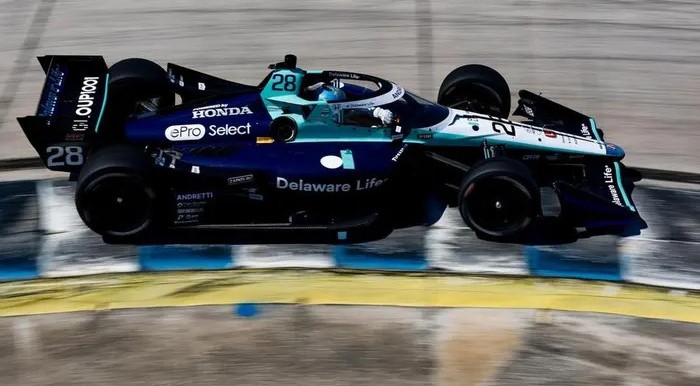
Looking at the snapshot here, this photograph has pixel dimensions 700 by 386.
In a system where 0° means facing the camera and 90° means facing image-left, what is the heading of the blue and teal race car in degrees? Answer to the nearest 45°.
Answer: approximately 270°
